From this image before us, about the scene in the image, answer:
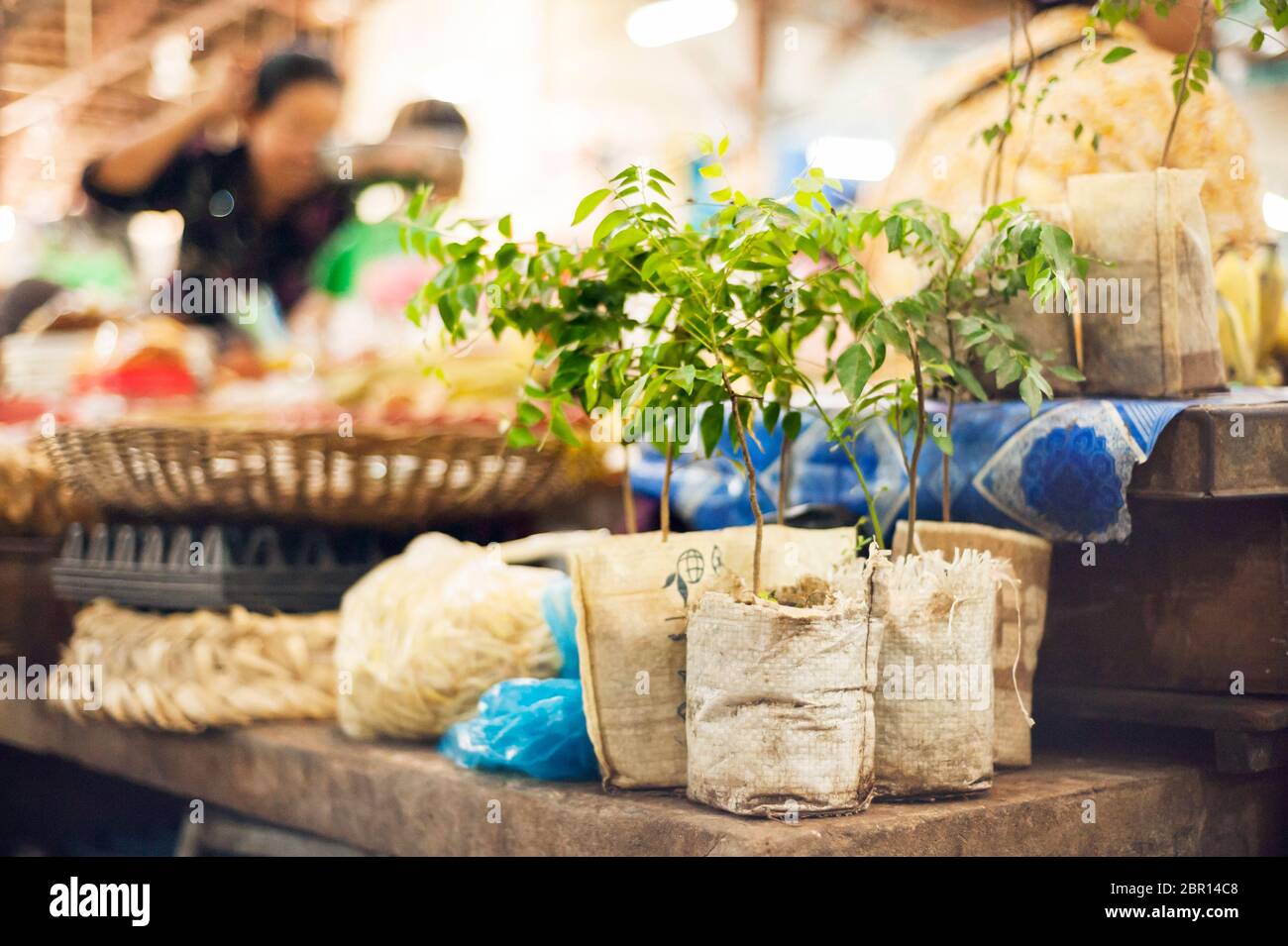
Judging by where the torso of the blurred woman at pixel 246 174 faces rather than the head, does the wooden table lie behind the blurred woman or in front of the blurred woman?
in front

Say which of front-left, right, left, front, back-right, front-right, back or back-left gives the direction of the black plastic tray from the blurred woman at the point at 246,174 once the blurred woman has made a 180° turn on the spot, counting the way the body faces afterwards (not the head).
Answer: back-left

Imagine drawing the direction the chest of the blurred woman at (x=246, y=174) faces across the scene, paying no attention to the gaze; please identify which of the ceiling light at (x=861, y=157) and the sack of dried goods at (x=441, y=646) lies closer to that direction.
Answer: the sack of dried goods

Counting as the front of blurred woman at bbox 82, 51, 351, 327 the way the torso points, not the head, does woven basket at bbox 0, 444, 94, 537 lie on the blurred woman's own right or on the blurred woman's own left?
on the blurred woman's own right

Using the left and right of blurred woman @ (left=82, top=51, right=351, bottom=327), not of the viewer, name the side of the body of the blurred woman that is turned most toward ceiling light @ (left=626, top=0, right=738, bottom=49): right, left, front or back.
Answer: left

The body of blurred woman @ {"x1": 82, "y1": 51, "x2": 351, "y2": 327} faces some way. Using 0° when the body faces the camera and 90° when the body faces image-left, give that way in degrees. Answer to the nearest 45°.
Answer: approximately 315°

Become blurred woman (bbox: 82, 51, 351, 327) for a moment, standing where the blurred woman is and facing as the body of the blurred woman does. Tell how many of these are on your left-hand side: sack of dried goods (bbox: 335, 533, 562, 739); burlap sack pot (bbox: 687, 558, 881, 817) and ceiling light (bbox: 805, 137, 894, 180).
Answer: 1

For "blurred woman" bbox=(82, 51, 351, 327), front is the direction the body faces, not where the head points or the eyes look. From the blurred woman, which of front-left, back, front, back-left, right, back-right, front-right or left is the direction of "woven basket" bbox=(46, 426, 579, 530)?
front-right
